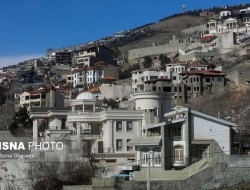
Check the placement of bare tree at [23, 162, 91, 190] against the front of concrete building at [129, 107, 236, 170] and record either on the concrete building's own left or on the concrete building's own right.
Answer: on the concrete building's own right

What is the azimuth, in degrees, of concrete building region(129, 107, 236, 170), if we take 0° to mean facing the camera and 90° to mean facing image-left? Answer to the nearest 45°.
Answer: approximately 45°
